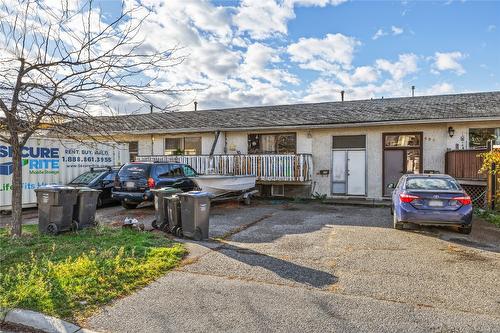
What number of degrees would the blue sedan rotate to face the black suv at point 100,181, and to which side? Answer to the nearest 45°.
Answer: approximately 90° to its left

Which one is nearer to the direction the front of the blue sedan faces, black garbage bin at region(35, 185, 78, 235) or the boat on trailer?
the boat on trailer

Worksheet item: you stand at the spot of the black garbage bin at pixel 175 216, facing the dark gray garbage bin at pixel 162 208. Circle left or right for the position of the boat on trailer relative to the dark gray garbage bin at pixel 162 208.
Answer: right

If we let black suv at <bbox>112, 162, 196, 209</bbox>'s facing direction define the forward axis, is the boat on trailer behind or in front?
in front

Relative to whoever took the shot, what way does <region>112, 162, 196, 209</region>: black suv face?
facing away from the viewer and to the right of the viewer

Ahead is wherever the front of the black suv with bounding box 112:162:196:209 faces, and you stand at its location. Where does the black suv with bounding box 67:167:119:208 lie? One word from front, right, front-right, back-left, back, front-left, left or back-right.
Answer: left

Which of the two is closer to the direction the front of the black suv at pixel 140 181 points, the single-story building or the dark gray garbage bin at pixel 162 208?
the single-story building

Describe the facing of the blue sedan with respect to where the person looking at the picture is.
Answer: facing away from the viewer
